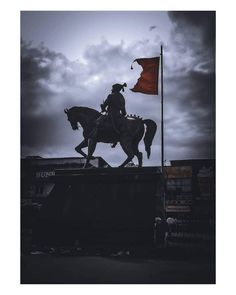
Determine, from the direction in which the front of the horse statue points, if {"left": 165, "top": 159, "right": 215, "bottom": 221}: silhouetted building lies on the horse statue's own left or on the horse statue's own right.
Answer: on the horse statue's own right

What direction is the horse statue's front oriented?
to the viewer's left
